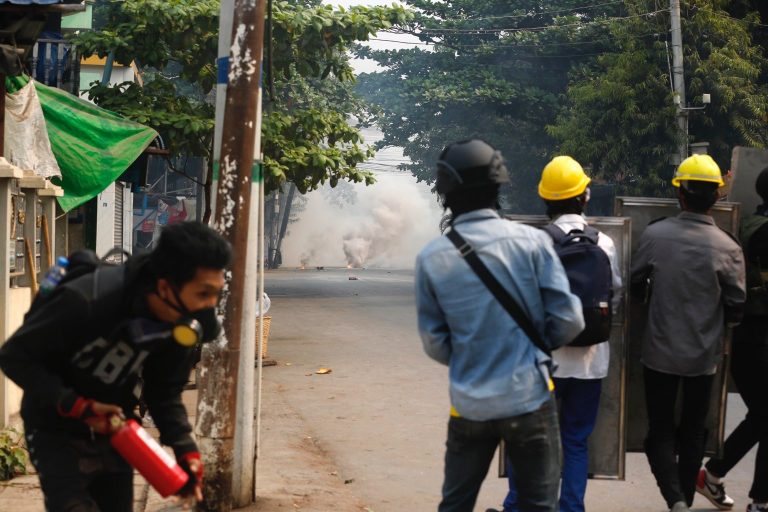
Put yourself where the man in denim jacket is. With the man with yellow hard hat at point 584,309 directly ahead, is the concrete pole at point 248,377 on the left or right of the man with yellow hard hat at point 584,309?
left

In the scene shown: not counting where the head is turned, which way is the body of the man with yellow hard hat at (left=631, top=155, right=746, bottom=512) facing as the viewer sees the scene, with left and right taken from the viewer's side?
facing away from the viewer

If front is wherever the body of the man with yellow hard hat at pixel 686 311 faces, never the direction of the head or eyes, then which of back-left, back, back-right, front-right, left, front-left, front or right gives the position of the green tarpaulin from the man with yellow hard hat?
front-left

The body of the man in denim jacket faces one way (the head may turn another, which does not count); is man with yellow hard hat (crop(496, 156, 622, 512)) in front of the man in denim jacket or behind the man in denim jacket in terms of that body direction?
in front

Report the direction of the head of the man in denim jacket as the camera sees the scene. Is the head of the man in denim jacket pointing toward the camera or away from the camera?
away from the camera

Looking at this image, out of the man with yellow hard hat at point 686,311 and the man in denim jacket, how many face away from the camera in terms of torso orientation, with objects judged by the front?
2

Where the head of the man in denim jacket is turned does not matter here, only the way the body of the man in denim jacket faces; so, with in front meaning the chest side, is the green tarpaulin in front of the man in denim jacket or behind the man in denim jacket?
in front

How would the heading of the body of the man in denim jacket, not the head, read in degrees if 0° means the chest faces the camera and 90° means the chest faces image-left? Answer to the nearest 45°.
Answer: approximately 180°

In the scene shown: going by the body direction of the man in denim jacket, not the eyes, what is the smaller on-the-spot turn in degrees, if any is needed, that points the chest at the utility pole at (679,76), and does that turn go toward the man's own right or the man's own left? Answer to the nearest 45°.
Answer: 0° — they already face it

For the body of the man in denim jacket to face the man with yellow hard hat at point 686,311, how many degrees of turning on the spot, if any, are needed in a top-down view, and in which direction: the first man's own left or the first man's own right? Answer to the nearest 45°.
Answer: approximately 45° to the first man's own right
